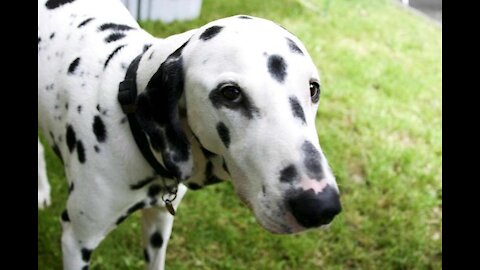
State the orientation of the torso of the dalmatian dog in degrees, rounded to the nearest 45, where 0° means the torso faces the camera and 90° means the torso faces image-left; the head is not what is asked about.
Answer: approximately 315°
